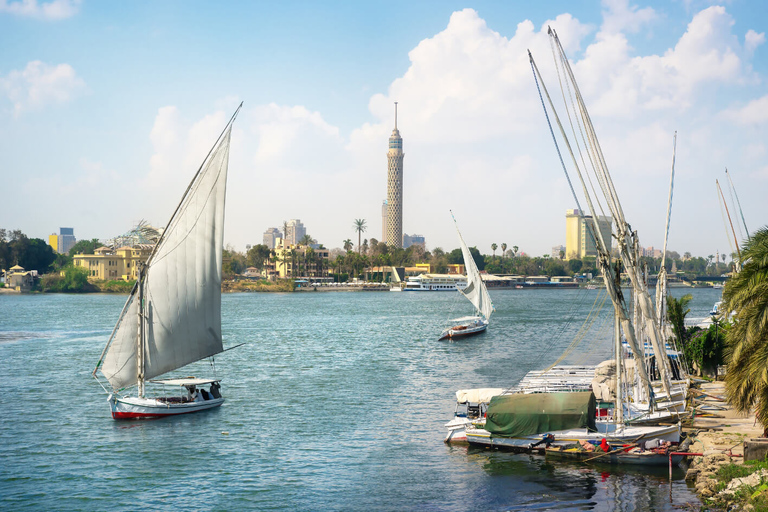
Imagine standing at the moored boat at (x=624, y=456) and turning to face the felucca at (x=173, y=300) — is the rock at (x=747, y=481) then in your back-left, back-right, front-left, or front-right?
back-left

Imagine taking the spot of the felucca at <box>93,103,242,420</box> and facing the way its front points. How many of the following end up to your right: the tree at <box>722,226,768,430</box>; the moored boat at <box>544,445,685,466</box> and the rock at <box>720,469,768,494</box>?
0

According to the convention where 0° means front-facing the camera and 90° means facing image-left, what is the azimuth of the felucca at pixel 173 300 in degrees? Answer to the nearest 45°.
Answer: approximately 45°

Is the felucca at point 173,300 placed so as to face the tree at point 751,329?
no

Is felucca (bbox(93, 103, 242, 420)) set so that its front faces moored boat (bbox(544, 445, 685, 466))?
no
